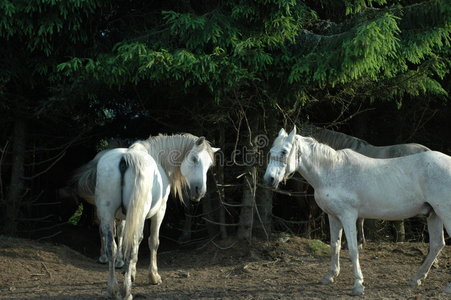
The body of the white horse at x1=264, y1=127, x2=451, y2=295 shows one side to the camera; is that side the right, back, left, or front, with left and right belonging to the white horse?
left

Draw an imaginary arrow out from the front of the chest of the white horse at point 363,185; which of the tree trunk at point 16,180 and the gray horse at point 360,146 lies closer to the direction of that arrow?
the tree trunk

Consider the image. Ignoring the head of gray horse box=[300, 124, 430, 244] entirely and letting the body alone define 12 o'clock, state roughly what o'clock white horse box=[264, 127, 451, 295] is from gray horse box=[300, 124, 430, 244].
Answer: white horse box=[264, 127, 451, 295] is roughly at 9 o'clock from gray horse box=[300, 124, 430, 244].

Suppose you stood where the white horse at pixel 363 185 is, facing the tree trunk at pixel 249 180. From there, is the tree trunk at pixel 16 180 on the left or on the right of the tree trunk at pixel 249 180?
left

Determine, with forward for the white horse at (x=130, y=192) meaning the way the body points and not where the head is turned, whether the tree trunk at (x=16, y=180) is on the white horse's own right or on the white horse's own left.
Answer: on the white horse's own left

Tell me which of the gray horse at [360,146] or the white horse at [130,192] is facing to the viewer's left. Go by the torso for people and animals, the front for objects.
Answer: the gray horse at [360,146]

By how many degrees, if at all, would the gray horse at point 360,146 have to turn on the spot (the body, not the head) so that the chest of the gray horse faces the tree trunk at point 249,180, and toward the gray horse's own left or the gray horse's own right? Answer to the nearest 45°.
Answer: approximately 45° to the gray horse's own left

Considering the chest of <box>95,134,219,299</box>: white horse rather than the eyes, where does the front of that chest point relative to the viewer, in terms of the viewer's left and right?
facing away from the viewer and to the right of the viewer

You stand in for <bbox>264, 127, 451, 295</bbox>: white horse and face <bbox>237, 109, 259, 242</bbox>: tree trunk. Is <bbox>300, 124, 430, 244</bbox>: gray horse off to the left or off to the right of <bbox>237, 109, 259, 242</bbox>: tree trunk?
right

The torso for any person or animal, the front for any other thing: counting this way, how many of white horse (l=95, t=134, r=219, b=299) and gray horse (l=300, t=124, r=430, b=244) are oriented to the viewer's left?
1

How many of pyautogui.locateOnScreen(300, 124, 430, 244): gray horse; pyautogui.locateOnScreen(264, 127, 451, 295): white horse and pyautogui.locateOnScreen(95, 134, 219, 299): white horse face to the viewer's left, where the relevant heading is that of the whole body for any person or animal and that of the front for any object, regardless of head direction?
2

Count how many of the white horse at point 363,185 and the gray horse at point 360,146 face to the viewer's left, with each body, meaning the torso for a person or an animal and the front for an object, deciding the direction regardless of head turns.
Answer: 2

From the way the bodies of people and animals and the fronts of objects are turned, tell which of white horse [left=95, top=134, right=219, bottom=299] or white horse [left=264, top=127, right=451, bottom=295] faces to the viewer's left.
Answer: white horse [left=264, top=127, right=451, bottom=295]

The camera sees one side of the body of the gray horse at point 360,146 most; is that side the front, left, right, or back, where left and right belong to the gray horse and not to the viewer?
left
